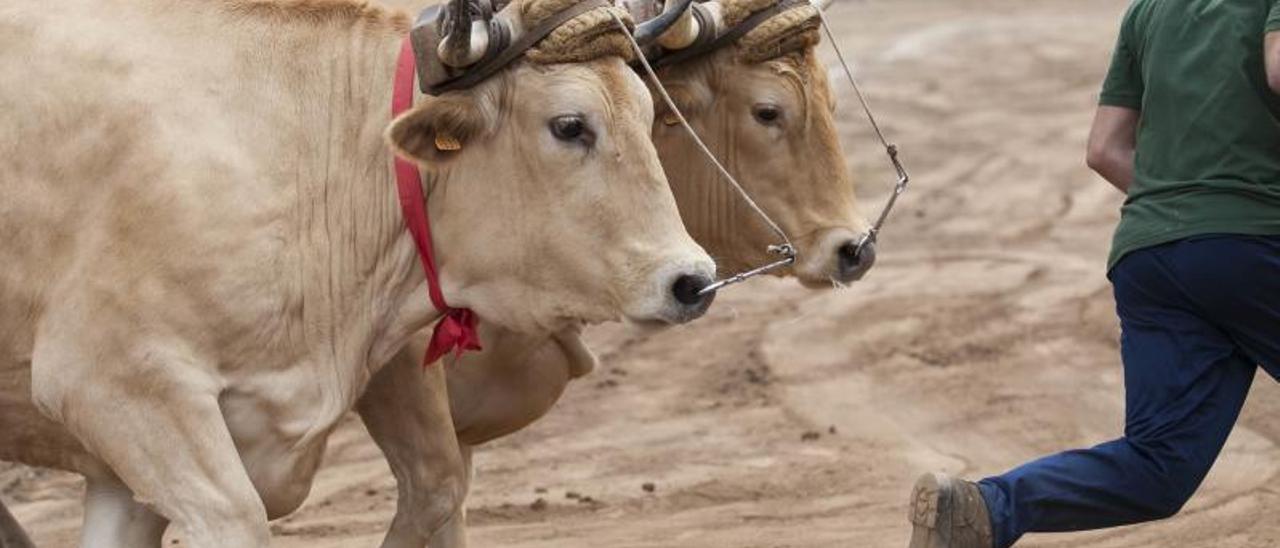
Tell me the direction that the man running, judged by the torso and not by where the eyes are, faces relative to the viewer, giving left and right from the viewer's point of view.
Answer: facing away from the viewer and to the right of the viewer

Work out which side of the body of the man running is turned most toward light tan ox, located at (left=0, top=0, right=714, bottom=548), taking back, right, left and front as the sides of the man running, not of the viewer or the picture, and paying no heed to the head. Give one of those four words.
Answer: back

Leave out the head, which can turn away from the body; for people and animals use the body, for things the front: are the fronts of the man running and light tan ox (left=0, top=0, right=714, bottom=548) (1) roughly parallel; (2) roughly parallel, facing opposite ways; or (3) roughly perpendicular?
roughly parallel

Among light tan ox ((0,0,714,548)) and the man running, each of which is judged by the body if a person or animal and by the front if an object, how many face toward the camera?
0

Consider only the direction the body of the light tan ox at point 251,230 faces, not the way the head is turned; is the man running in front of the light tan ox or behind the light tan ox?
in front

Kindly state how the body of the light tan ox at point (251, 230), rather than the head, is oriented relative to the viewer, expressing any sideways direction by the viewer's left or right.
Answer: facing to the right of the viewer

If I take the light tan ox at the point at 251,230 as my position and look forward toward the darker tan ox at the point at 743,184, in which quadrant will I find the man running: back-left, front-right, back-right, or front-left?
front-right
